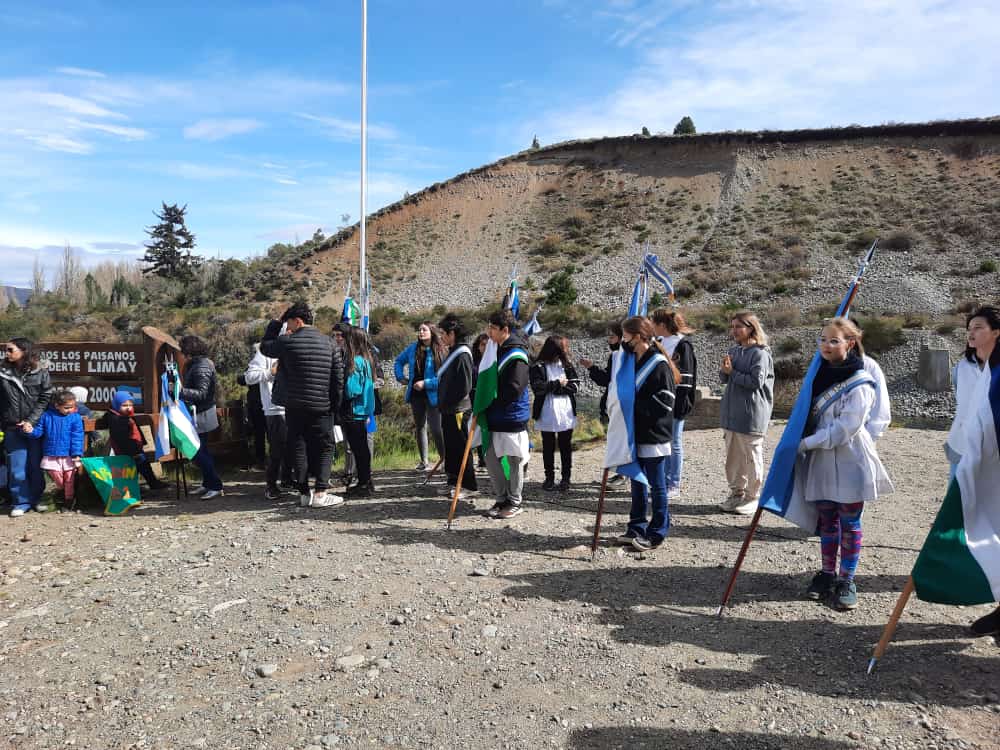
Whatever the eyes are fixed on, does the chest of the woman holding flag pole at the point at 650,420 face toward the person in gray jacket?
no

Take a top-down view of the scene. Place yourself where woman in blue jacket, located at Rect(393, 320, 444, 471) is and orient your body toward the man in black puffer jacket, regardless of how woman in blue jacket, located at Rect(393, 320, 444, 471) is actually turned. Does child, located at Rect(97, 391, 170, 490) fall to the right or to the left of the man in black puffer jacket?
right

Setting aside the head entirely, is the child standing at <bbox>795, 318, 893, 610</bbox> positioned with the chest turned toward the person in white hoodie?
no

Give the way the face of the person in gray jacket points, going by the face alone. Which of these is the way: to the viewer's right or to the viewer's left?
to the viewer's left

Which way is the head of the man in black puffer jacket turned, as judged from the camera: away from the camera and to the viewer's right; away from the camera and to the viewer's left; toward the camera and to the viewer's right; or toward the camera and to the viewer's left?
away from the camera and to the viewer's left

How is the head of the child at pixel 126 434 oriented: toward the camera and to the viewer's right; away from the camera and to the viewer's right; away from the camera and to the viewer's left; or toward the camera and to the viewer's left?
toward the camera and to the viewer's right
